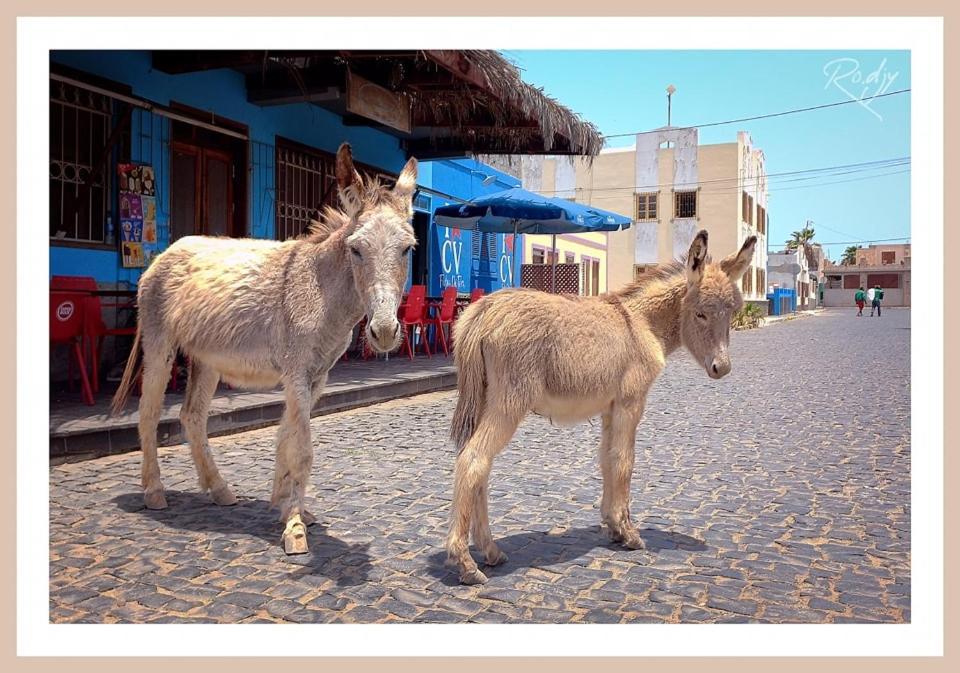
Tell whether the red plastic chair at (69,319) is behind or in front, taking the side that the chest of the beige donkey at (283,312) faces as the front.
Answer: behind

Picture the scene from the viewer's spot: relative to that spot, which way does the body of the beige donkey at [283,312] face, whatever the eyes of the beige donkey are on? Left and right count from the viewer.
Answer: facing the viewer and to the right of the viewer

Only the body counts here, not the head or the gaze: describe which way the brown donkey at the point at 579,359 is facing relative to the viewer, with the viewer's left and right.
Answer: facing away from the viewer and to the right of the viewer

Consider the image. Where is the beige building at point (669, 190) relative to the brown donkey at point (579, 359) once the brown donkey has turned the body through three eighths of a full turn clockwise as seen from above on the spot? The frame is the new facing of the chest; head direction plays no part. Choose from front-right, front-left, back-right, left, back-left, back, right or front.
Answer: back

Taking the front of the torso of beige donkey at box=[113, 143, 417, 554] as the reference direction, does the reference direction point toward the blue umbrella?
no

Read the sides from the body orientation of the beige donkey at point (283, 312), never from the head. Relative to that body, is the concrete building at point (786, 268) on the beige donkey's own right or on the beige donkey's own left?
on the beige donkey's own left

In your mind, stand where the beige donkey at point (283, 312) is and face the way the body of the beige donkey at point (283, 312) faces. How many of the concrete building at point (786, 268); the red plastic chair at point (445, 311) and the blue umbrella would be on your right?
0

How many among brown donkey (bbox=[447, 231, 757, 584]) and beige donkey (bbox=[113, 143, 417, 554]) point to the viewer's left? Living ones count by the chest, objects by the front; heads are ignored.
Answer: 0

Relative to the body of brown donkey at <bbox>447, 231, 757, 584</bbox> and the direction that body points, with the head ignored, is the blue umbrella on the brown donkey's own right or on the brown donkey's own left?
on the brown donkey's own left

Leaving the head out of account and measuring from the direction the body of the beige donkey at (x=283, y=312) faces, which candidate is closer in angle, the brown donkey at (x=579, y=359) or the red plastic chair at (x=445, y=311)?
the brown donkey

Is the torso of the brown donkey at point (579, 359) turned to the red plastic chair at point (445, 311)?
no
